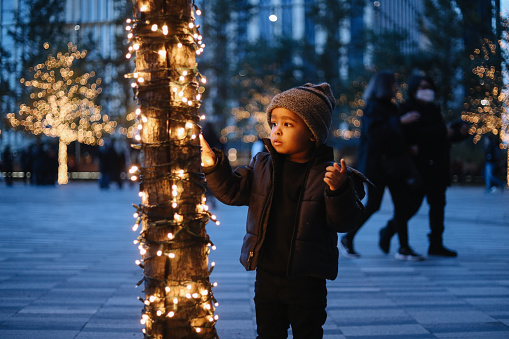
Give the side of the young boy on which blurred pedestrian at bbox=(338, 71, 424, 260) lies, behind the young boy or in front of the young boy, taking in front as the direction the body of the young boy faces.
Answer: behind

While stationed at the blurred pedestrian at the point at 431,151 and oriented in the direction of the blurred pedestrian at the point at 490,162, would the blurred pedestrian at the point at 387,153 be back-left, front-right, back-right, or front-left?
back-left

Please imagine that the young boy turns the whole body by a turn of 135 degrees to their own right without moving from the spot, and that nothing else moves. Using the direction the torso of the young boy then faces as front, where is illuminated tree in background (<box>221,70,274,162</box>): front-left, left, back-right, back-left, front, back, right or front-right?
front

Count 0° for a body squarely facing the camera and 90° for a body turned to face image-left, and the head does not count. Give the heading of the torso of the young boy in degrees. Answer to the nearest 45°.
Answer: approximately 45°

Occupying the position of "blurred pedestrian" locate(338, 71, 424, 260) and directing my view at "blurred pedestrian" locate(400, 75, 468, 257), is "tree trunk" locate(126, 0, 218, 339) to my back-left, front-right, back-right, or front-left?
back-right
